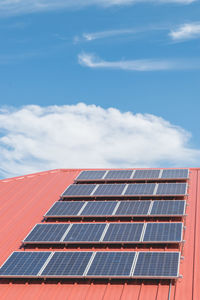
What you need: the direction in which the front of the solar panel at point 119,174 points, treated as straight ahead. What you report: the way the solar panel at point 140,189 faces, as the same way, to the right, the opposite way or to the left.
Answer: the same way

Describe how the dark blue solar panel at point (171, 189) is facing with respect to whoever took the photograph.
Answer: facing the viewer

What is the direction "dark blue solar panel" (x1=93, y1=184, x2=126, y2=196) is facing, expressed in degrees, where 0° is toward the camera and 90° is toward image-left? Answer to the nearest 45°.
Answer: approximately 0°

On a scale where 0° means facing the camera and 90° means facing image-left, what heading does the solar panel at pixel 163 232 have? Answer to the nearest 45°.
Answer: approximately 0°

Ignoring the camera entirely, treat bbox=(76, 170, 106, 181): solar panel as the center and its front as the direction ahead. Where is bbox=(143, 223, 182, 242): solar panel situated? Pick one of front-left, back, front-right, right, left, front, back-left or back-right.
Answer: front-left

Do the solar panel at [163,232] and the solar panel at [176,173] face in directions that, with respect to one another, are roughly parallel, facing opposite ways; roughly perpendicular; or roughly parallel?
roughly parallel

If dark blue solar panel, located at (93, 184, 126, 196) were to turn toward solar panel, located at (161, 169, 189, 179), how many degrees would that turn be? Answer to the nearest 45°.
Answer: approximately 90° to its left

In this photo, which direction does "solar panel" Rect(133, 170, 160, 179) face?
toward the camera

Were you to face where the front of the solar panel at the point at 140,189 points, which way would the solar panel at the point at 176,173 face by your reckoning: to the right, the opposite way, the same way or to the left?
the same way

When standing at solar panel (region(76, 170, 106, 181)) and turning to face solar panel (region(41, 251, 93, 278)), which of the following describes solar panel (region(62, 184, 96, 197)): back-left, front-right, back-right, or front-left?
front-right

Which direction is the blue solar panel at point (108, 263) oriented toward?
toward the camera

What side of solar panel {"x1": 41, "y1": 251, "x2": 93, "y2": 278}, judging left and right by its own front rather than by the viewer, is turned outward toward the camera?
front

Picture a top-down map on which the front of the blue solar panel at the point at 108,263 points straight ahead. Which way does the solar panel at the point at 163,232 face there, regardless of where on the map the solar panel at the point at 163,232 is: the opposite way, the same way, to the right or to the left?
the same way

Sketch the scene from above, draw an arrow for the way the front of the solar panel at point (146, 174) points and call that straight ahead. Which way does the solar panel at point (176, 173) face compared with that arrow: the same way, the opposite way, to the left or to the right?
the same way
